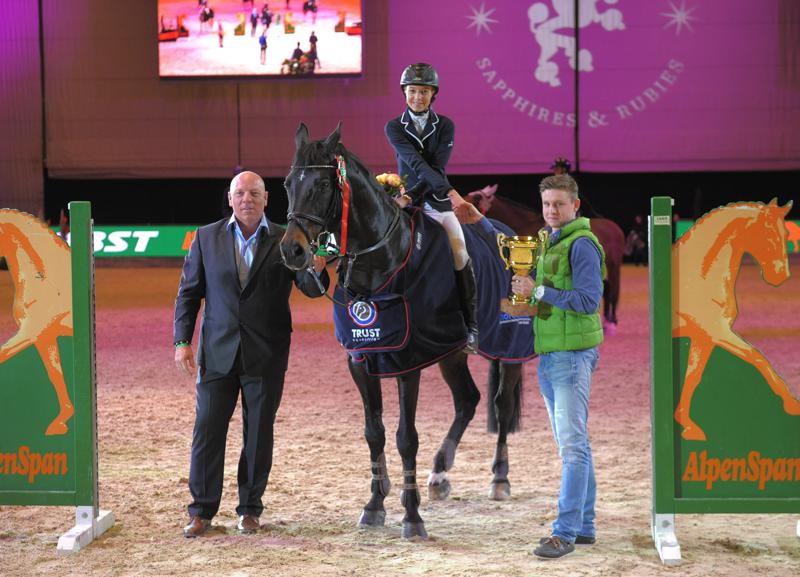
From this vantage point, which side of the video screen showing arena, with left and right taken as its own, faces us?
front

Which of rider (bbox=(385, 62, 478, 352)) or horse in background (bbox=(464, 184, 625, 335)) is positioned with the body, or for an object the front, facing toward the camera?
the rider

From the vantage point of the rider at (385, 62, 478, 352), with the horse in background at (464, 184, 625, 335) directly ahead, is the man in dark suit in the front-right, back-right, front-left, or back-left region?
back-left

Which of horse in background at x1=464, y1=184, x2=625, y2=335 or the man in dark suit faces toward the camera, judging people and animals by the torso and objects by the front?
the man in dark suit

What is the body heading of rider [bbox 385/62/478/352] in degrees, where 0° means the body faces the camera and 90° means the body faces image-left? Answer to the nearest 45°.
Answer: approximately 0°

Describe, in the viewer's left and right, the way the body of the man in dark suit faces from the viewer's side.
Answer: facing the viewer

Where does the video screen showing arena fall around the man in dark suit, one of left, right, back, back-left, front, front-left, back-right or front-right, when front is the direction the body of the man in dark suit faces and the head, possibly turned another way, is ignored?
back

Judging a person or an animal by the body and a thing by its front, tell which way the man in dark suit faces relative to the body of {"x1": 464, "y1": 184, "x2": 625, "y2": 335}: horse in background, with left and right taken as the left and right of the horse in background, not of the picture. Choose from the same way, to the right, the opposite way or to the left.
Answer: to the left

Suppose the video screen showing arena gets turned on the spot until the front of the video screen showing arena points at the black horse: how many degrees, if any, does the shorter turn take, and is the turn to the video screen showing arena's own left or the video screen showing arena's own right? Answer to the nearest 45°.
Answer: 0° — it already faces it

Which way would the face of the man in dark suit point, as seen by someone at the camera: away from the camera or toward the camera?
toward the camera

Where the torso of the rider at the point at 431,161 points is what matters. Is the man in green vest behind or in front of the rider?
in front

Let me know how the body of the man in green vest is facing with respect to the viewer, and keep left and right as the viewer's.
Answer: facing the viewer and to the left of the viewer

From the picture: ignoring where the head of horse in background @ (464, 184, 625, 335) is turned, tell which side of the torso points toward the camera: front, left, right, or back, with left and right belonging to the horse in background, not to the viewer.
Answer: left
